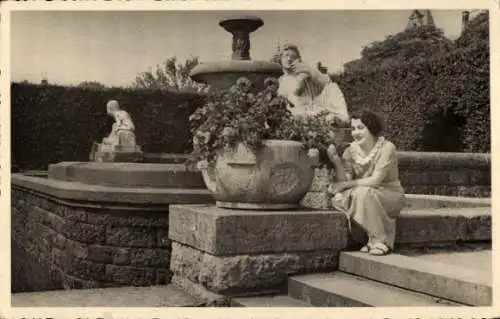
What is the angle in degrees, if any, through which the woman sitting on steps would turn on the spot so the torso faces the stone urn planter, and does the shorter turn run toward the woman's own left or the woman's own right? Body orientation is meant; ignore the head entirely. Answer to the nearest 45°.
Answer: approximately 45° to the woman's own right

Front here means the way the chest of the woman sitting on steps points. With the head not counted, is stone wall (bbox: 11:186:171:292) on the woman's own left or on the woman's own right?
on the woman's own right

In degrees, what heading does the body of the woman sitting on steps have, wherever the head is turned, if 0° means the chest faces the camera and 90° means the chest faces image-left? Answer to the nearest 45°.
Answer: approximately 45°

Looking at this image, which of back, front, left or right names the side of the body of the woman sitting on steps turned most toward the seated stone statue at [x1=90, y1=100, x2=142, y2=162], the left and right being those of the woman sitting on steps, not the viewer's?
right

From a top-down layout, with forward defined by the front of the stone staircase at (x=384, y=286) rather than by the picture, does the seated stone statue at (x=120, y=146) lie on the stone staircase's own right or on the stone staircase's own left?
on the stone staircase's own right
